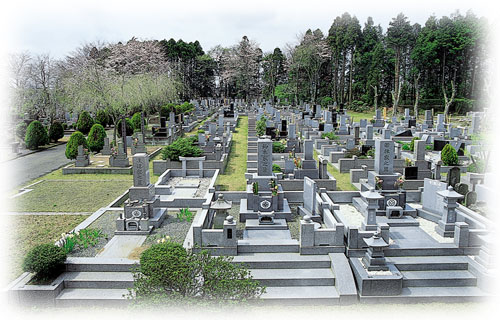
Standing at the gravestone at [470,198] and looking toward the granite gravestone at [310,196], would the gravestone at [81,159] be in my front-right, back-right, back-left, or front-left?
front-right

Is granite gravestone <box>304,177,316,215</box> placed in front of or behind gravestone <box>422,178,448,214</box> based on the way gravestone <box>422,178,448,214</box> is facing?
in front

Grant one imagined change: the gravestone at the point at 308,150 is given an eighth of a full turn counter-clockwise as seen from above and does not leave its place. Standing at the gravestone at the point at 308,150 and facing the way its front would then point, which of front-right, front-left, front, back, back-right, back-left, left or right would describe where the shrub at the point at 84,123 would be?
back

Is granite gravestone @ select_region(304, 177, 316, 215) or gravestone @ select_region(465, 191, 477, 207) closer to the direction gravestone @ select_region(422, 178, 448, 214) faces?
the granite gravestone

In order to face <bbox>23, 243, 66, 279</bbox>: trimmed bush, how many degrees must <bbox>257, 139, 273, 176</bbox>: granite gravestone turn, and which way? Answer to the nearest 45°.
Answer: approximately 45° to its right

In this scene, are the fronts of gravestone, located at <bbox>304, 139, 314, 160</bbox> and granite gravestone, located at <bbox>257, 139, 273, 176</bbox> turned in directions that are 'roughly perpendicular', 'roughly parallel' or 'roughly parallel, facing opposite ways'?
roughly parallel

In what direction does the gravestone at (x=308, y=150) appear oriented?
toward the camera

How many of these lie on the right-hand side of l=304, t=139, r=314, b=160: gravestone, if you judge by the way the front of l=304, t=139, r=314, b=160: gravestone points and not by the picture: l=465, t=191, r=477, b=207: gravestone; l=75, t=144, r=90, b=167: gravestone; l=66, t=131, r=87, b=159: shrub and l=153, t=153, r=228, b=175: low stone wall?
3

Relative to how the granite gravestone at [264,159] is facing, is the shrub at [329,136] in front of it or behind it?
behind

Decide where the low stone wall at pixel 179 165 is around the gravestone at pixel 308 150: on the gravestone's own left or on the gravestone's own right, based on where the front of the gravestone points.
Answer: on the gravestone's own right

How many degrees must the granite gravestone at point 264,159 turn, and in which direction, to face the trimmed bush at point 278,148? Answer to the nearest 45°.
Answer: approximately 180°

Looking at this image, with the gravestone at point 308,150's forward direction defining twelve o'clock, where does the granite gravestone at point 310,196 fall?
The granite gravestone is roughly at 12 o'clock from the gravestone.

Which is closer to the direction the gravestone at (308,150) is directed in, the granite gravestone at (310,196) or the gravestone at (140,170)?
the granite gravestone

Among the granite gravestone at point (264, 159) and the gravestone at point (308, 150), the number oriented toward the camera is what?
2

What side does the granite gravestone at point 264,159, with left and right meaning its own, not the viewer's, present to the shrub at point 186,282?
front

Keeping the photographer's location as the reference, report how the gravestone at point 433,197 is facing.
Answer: facing the viewer and to the left of the viewer
